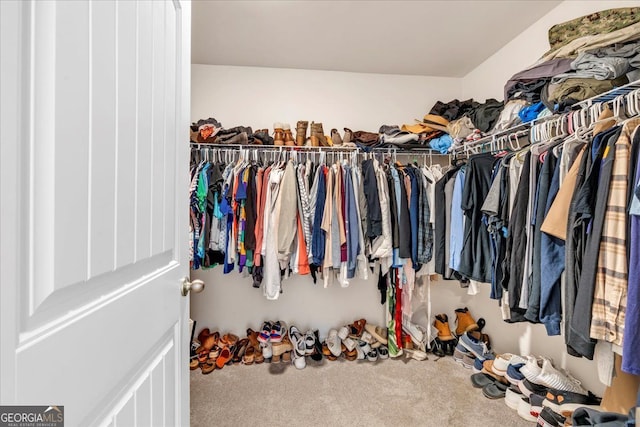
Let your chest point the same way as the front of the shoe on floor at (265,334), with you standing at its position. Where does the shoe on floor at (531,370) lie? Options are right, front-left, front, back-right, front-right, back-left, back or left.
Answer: front-left

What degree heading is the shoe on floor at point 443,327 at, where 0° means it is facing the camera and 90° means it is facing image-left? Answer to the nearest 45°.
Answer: approximately 0°

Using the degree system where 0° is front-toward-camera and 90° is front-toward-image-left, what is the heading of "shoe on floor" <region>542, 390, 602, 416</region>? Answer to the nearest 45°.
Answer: approximately 90°

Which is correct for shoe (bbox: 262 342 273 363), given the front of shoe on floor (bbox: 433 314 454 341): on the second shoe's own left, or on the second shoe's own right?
on the second shoe's own right
